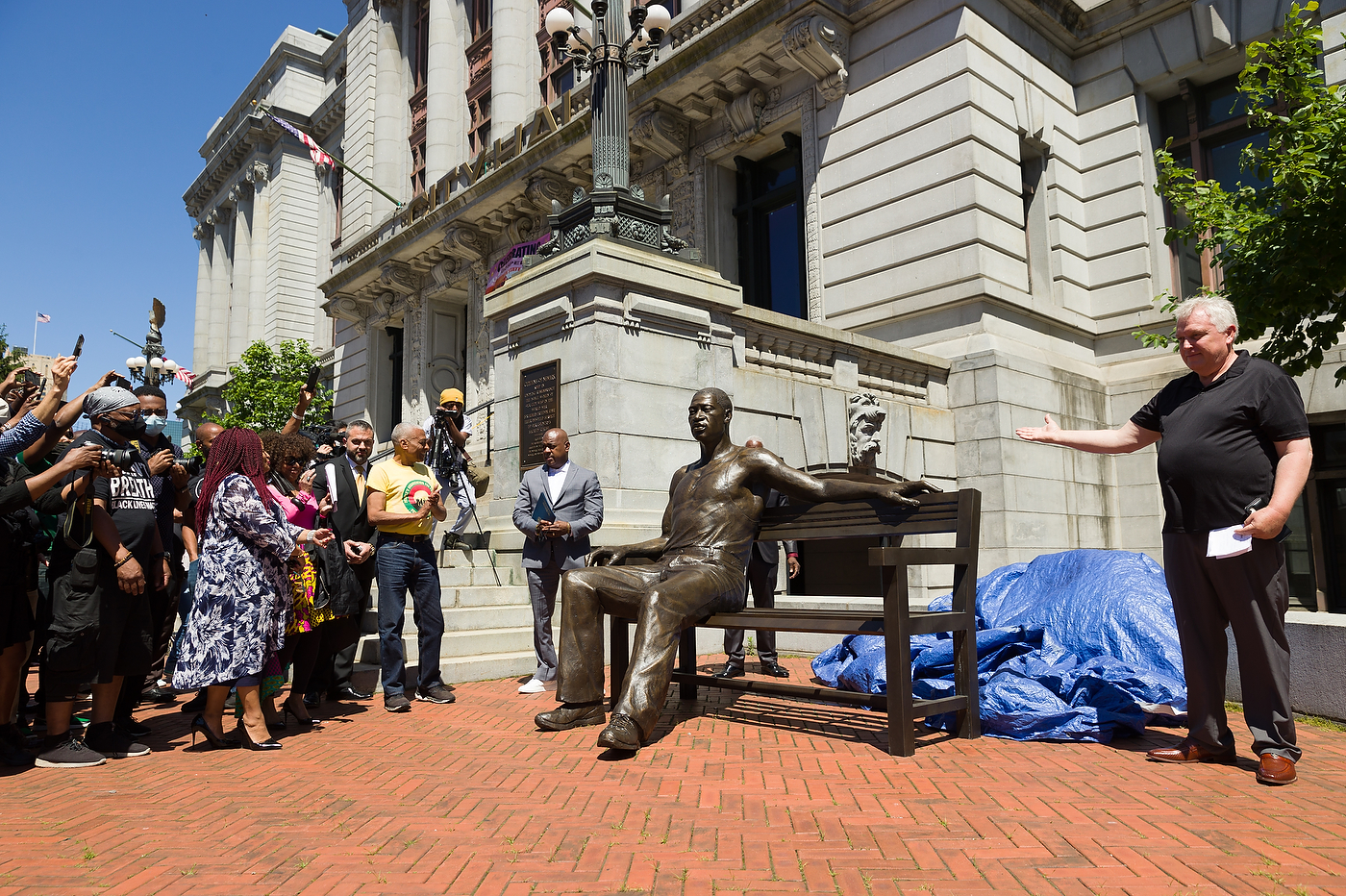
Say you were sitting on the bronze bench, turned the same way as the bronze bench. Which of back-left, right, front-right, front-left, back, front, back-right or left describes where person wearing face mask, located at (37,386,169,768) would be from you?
front-right

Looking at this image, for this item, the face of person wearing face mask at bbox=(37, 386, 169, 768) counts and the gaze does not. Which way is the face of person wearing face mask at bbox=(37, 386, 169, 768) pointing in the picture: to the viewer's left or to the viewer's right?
to the viewer's right

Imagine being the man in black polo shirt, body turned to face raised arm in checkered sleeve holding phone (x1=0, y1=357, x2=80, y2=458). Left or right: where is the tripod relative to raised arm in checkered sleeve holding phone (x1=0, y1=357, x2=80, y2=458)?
right

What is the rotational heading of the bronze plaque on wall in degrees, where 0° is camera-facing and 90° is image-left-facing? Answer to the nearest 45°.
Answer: approximately 45°

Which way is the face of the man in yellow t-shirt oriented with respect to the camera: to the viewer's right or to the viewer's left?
to the viewer's right

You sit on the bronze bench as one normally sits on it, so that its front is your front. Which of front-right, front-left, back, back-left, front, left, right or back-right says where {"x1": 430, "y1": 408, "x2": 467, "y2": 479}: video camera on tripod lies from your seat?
right

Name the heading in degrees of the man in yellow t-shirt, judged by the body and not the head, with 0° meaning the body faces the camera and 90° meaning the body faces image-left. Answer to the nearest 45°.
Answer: approximately 315°

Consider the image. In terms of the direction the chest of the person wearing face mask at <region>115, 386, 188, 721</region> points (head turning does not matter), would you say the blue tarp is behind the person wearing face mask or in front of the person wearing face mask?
in front

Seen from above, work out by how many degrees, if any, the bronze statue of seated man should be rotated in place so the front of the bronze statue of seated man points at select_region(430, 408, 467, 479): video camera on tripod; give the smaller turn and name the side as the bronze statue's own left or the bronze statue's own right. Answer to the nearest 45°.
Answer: approximately 90° to the bronze statue's own right

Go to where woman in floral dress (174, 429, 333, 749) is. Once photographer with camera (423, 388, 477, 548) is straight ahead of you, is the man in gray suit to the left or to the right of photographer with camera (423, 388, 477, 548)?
right

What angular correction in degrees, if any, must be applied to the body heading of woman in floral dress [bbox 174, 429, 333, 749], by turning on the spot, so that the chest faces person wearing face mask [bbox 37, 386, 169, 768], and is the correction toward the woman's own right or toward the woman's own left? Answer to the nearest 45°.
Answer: approximately 180°

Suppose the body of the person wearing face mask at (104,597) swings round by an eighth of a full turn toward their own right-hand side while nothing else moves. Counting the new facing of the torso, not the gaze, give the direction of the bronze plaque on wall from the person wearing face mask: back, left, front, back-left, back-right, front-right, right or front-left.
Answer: back-left

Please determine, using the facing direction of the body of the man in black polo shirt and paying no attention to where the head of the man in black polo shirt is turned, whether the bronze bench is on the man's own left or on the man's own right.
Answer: on the man's own right

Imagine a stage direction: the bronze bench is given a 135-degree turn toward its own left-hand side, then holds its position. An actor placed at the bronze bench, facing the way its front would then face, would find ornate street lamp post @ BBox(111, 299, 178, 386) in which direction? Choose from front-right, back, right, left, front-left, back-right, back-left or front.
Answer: back-left
